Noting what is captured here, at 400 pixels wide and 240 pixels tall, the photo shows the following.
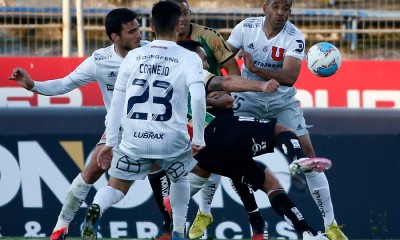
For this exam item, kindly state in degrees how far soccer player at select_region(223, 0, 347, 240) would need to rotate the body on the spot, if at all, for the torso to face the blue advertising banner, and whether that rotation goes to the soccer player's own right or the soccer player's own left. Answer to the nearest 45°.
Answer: approximately 135° to the soccer player's own right

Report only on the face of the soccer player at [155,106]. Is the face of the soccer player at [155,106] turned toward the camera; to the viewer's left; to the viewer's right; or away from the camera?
away from the camera

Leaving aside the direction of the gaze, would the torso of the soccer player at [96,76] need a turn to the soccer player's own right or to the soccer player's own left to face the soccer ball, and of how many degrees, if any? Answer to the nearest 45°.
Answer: approximately 45° to the soccer player's own left

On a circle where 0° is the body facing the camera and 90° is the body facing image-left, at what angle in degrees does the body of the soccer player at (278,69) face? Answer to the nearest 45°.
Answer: approximately 0°

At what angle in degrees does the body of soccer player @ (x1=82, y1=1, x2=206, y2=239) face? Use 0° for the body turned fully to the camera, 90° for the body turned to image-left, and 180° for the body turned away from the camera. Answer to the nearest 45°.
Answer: approximately 180°

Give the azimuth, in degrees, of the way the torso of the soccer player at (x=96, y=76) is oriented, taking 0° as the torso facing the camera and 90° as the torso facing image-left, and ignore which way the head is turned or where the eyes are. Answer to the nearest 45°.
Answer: approximately 315°

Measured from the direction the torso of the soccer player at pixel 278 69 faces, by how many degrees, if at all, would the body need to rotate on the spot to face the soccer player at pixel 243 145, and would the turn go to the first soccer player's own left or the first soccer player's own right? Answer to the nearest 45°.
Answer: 0° — they already face them

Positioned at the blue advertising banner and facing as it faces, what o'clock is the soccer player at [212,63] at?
The soccer player is roughly at 12 o'clock from the blue advertising banner.

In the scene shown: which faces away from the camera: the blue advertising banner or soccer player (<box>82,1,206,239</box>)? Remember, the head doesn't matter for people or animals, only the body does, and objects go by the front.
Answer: the soccer player

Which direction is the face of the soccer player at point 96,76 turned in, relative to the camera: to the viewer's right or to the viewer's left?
to the viewer's right

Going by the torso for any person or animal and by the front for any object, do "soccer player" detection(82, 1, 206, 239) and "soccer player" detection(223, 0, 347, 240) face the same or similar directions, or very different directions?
very different directions
